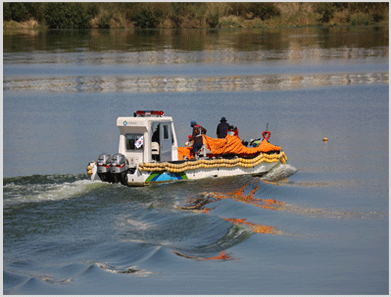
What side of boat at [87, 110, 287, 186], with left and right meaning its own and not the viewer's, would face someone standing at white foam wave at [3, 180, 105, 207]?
back

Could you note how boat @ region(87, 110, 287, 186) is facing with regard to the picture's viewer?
facing away from the viewer and to the right of the viewer

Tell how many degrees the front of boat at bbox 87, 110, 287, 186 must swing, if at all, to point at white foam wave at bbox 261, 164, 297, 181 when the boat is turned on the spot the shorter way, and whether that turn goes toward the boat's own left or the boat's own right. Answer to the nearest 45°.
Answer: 0° — it already faces it
